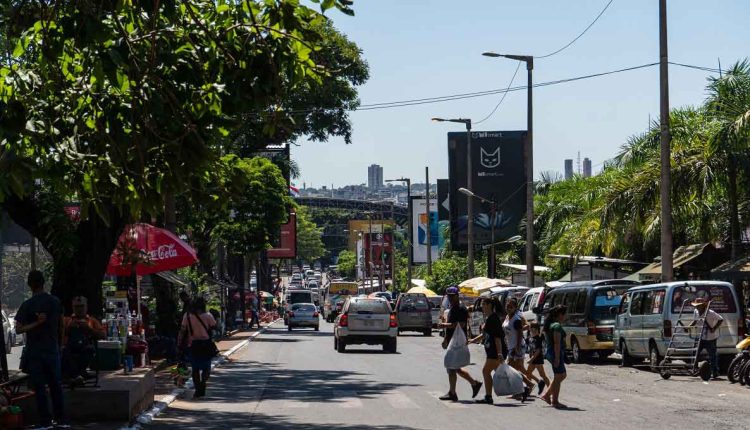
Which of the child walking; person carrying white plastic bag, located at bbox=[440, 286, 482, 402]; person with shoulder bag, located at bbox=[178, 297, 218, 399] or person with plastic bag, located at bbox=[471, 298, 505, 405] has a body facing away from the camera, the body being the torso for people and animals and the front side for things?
person with shoulder bag, located at bbox=[178, 297, 218, 399]

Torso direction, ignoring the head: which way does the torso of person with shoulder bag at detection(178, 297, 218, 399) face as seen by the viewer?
away from the camera

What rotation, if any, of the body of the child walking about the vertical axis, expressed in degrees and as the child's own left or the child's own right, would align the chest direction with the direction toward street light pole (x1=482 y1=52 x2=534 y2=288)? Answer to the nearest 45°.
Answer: approximately 90° to the child's own right

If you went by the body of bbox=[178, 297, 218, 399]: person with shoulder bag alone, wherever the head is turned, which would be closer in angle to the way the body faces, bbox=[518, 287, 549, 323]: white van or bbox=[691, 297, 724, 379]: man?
the white van

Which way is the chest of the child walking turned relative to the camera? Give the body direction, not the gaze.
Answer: to the viewer's left

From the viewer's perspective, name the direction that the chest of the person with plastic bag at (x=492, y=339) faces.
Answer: to the viewer's left

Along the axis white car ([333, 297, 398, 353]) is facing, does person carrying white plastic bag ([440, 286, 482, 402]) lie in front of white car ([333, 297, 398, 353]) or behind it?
behind

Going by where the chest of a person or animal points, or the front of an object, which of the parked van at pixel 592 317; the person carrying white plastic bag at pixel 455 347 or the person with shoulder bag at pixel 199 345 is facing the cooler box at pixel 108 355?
the person carrying white plastic bag

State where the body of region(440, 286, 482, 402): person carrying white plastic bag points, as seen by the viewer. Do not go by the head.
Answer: to the viewer's left

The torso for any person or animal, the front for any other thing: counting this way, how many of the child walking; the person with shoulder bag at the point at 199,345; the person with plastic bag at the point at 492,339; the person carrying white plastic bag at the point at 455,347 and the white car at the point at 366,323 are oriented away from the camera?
2

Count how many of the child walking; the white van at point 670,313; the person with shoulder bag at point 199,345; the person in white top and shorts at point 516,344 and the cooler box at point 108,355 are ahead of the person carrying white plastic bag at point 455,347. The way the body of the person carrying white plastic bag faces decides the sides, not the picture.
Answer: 2

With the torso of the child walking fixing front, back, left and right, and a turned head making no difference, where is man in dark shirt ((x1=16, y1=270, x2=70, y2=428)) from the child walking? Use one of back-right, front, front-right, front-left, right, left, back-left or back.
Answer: front-left

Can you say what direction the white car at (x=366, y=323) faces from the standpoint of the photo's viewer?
facing away from the viewer

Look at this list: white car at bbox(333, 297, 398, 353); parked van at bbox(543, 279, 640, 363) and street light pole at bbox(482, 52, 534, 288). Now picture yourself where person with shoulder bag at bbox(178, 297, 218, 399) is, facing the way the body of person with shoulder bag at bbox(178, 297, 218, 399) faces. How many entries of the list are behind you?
0
